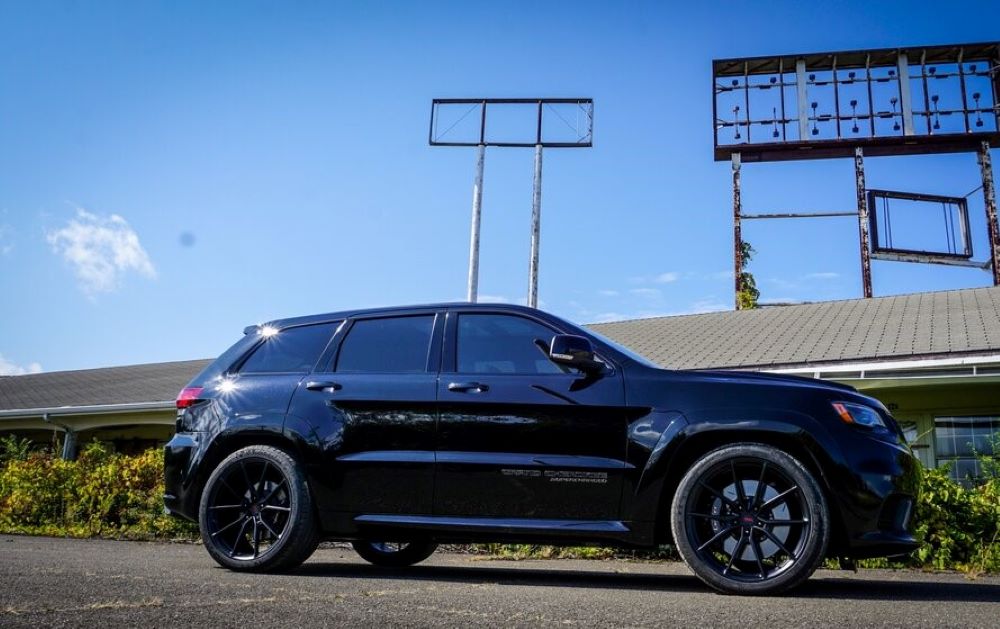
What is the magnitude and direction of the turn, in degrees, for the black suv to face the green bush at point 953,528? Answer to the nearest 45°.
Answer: approximately 45° to its left

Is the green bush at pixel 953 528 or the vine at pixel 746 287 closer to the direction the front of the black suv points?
the green bush

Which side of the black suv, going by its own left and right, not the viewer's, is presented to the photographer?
right

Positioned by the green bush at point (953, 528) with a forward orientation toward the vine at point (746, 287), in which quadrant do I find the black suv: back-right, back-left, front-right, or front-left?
back-left

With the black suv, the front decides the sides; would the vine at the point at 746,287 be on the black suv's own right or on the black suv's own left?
on the black suv's own left
